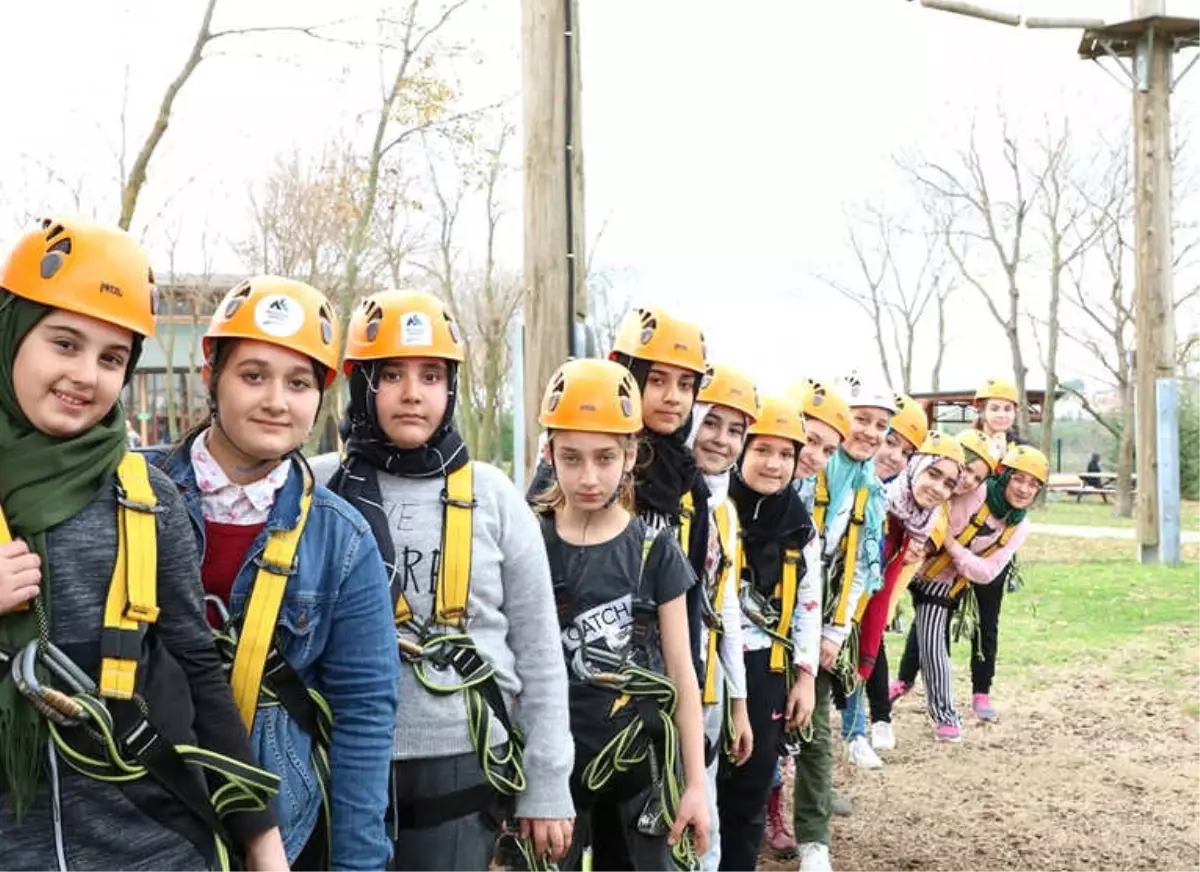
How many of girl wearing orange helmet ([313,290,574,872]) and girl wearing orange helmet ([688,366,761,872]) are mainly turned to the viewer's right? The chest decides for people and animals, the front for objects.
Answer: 0

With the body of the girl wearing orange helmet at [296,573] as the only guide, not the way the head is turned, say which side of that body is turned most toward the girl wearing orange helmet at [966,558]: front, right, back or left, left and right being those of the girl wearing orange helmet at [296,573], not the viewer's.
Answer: back

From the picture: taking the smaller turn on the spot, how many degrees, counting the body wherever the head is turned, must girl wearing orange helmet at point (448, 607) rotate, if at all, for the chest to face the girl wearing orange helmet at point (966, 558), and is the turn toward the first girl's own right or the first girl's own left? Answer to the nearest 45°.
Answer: approximately 135° to the first girl's own left

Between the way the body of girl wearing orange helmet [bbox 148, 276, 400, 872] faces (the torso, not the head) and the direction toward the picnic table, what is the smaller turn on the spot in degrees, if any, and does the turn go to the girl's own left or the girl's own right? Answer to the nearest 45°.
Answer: approximately 180°

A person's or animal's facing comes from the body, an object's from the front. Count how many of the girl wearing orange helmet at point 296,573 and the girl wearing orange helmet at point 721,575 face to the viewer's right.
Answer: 0

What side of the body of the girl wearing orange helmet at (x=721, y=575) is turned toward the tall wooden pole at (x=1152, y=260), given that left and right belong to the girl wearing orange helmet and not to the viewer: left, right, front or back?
back

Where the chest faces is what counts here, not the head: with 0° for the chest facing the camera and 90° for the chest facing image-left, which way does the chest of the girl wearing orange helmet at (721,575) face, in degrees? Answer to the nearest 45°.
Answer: approximately 45°

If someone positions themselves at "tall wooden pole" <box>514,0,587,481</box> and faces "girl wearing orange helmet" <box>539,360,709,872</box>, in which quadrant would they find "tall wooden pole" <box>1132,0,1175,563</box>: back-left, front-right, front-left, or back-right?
back-left

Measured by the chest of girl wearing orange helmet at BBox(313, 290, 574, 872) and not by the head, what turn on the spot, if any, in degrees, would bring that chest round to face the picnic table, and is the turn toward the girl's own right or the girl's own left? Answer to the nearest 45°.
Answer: approximately 135° to the girl's own left

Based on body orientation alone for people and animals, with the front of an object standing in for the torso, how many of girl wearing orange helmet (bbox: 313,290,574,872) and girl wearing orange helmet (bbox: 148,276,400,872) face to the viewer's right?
0

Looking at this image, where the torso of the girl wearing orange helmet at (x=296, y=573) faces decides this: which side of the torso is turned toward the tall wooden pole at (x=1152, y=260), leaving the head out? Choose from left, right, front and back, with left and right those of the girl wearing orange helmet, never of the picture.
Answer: back

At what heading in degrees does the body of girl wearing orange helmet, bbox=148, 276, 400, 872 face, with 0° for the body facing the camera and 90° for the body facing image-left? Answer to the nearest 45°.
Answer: approximately 45°

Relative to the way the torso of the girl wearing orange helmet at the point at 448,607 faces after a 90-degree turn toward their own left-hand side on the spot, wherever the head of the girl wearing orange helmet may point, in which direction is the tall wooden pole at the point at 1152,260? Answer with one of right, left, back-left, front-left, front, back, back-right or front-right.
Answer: front-left
